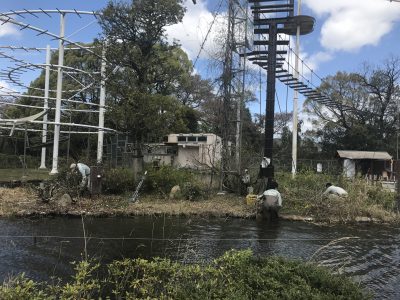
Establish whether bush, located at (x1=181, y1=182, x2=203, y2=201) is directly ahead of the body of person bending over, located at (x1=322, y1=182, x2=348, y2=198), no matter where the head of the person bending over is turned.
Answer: yes

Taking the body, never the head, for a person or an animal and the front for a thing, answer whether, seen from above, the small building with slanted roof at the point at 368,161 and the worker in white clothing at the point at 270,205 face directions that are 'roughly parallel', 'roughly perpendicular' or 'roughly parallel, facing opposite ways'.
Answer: roughly parallel, facing opposite ways

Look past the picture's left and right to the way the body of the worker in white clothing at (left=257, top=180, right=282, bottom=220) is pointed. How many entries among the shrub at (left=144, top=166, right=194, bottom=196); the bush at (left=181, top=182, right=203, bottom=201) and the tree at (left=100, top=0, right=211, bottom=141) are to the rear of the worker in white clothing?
0

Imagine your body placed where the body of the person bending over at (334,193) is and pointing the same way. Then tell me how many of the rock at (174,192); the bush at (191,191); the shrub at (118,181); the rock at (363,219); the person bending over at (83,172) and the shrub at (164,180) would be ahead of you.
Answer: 5

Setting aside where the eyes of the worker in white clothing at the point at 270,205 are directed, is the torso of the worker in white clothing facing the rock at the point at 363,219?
no

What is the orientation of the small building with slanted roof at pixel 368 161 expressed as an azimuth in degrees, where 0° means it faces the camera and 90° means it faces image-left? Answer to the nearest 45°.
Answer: approximately 0°

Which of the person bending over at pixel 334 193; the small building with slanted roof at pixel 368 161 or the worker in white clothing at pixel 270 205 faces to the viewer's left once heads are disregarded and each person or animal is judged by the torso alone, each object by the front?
the person bending over

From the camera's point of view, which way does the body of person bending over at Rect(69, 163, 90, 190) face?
to the viewer's left

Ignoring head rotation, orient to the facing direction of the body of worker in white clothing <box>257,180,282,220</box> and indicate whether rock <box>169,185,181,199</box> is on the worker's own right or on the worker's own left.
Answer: on the worker's own left

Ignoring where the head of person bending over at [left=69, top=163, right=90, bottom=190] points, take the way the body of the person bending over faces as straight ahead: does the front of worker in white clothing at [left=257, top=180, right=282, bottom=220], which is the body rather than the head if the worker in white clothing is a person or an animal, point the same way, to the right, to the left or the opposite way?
to the right

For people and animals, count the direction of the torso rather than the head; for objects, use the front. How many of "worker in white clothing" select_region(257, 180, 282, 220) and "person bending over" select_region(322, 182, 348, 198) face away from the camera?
1

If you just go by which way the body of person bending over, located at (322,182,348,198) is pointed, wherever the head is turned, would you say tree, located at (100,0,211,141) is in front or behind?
in front

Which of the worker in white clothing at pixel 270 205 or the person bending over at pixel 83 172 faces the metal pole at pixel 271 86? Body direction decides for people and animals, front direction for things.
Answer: the worker in white clothing

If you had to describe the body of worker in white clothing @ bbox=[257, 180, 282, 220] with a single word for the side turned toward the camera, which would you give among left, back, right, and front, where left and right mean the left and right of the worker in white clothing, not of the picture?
back

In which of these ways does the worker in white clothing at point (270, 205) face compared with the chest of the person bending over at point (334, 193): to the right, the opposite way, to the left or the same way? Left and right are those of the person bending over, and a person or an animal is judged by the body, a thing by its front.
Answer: to the right

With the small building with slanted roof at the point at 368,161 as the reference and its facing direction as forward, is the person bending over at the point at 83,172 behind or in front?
in front

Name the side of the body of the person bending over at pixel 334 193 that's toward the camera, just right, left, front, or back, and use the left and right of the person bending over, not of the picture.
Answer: left
